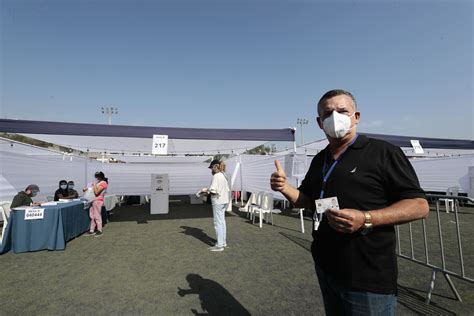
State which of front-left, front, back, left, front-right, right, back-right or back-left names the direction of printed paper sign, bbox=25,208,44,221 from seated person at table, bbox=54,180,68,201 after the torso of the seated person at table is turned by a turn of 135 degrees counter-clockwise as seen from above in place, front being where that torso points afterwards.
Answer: back

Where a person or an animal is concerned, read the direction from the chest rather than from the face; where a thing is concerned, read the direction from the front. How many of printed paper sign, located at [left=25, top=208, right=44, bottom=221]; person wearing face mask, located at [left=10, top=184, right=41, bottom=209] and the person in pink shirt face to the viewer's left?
1

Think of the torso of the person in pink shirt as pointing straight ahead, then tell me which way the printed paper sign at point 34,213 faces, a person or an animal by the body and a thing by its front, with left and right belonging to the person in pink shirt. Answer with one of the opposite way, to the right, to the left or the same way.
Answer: to the left

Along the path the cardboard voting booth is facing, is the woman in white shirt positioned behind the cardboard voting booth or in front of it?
in front

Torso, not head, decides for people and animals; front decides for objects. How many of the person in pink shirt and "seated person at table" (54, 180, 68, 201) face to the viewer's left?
1

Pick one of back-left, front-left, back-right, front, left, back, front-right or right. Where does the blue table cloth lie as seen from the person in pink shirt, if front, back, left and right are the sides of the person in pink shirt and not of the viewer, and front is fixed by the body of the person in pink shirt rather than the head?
front-left

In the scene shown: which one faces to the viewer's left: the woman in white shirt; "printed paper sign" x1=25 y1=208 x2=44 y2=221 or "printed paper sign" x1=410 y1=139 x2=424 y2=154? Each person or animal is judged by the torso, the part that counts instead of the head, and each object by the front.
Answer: the woman in white shirt

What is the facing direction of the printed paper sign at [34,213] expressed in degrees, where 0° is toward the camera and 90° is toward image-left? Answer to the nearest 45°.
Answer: approximately 0°

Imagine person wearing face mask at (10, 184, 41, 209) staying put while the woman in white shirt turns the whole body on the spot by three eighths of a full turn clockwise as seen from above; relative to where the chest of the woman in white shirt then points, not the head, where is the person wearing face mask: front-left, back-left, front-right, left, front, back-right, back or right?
back-left

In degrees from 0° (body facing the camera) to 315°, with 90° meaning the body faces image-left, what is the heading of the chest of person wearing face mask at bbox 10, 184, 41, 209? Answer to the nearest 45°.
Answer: approximately 270°

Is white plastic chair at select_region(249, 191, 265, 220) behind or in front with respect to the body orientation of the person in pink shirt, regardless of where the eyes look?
behind
